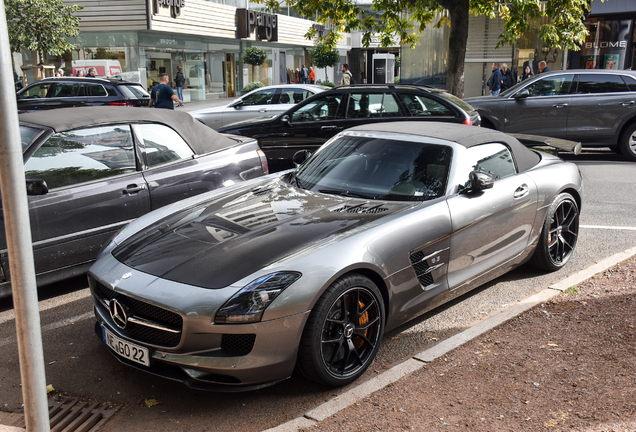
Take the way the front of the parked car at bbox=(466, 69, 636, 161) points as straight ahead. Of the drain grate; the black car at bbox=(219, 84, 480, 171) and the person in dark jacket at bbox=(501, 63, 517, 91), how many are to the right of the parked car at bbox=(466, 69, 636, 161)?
1

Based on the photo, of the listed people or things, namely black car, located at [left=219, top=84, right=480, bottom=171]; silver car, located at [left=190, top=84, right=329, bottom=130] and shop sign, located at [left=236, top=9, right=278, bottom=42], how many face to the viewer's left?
2

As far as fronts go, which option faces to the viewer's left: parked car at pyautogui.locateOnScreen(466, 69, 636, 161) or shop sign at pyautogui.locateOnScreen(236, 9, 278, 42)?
the parked car

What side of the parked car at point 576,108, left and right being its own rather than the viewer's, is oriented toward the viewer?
left

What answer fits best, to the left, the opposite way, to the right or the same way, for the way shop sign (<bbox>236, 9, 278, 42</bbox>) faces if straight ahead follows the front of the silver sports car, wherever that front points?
to the left

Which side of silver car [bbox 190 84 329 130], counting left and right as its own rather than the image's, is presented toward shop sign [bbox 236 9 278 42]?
right

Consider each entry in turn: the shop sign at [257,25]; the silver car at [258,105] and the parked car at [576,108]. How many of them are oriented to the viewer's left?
2

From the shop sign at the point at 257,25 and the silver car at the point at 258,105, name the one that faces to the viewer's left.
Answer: the silver car

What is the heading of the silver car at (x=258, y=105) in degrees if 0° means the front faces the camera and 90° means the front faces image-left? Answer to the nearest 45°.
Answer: approximately 90°

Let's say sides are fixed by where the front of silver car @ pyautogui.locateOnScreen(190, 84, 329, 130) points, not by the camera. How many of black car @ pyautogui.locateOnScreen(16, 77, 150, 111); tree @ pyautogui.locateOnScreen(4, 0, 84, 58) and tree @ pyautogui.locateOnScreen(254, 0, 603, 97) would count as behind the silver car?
1

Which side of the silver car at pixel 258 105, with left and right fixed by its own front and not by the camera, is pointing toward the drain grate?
left

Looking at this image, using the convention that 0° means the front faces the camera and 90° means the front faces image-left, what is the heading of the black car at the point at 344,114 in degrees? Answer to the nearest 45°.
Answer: approximately 90°

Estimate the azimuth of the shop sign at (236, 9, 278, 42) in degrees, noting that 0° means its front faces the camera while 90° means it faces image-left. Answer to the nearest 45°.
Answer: approximately 315°

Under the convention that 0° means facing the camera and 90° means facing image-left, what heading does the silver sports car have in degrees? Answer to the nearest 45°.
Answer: approximately 45°

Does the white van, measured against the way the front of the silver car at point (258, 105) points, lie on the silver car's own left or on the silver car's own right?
on the silver car's own right

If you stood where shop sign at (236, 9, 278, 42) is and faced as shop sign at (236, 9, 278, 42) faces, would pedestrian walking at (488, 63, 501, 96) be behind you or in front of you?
in front

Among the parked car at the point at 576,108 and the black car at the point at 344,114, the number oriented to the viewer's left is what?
2

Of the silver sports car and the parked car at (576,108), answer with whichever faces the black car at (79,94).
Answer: the parked car

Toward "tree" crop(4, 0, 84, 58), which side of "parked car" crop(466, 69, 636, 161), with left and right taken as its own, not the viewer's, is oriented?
front
